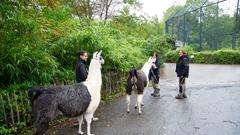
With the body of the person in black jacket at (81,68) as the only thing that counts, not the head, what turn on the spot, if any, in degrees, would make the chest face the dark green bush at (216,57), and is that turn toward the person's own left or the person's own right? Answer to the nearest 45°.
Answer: approximately 45° to the person's own left

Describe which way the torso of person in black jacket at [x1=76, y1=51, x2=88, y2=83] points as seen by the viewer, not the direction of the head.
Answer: to the viewer's right

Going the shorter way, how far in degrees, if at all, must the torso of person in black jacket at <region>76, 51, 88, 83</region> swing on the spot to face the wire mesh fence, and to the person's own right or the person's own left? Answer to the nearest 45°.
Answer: approximately 45° to the person's own left
